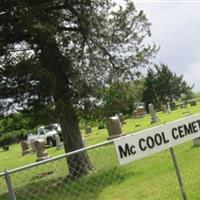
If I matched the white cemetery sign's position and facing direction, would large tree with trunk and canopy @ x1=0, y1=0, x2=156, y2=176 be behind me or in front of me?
behind

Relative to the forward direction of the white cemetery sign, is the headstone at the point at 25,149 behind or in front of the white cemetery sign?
behind

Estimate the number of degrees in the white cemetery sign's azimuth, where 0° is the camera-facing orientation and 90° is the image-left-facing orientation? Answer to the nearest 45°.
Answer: approximately 0°
